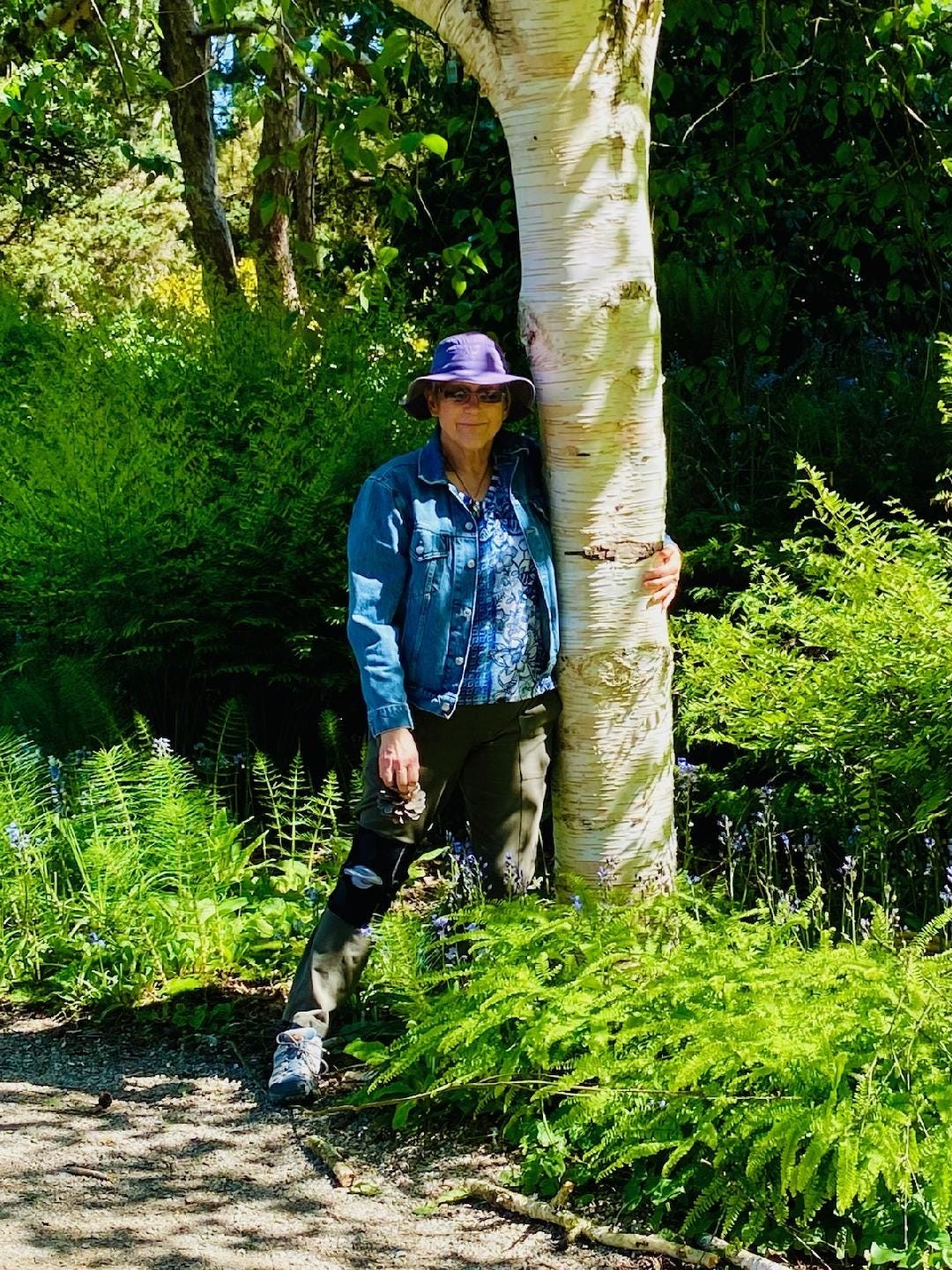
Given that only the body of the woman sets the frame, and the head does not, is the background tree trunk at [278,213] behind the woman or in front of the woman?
behind

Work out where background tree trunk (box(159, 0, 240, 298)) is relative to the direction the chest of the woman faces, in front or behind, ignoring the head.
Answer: behind

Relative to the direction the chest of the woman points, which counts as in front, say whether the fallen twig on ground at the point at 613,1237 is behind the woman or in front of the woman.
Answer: in front

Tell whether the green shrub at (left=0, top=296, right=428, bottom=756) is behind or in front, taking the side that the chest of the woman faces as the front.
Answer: behind

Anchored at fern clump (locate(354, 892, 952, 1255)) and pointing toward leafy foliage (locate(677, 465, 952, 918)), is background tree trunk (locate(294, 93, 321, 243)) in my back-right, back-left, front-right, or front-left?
front-left

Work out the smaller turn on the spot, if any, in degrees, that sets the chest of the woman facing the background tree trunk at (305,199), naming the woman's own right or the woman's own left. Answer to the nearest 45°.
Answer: approximately 180°

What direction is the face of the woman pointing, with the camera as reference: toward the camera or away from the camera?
toward the camera

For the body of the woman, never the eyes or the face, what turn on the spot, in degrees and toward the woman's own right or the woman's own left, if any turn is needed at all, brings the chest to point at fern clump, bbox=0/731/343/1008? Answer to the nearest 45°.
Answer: approximately 135° to the woman's own right

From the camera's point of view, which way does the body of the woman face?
toward the camera
